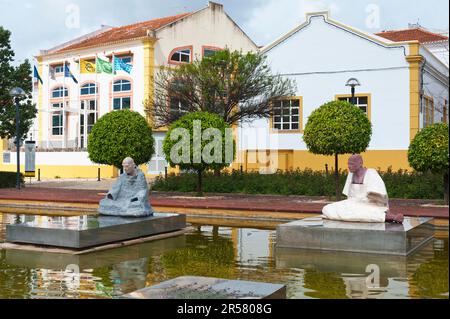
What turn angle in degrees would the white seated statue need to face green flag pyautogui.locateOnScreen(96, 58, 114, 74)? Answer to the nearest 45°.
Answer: approximately 90° to its right

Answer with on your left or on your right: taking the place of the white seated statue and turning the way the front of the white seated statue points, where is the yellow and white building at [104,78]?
on your right

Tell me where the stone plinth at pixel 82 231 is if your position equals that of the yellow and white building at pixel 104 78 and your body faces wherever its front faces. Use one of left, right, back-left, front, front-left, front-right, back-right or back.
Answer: front-left

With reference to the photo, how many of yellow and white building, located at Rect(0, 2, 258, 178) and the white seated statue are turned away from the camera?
0

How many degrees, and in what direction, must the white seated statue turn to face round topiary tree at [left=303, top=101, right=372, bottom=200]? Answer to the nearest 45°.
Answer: approximately 135° to its right

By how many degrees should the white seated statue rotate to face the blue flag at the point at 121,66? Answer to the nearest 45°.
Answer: approximately 90° to its right

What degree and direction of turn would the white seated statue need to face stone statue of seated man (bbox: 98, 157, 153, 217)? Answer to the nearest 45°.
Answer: approximately 45° to its right

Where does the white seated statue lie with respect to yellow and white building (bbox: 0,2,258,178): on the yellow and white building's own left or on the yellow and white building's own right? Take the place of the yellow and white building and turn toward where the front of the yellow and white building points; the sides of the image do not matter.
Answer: on the yellow and white building's own left

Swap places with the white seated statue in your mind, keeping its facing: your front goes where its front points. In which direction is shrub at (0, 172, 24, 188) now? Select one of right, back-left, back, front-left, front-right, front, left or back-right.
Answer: right

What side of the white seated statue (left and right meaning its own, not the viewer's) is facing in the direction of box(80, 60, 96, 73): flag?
right

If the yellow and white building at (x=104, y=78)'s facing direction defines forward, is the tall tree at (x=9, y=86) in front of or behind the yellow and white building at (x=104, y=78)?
in front

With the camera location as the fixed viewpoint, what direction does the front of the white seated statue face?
facing the viewer and to the left of the viewer
